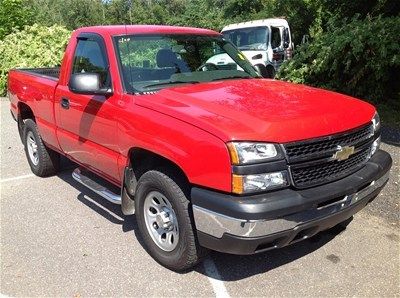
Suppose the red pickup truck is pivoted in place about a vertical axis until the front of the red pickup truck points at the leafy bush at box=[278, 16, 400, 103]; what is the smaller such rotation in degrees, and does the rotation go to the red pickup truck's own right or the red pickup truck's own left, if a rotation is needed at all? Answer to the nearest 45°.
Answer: approximately 90° to the red pickup truck's own left

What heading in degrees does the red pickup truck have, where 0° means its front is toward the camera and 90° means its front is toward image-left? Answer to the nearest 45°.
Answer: approximately 315°

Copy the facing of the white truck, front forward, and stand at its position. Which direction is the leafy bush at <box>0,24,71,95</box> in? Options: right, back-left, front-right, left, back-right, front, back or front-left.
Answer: front-right

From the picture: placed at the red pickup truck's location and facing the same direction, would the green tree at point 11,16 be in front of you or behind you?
behind

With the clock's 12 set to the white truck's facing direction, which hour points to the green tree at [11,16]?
The green tree is roughly at 2 o'clock from the white truck.

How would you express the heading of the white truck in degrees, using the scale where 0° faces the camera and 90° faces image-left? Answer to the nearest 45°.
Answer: approximately 45°

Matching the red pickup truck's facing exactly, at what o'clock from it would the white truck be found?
The white truck is roughly at 8 o'clock from the red pickup truck.

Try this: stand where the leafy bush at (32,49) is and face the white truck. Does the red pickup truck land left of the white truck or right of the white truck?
right

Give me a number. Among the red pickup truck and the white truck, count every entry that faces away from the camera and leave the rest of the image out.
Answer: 0

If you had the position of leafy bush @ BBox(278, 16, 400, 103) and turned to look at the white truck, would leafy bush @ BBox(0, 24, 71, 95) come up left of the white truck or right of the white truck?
left

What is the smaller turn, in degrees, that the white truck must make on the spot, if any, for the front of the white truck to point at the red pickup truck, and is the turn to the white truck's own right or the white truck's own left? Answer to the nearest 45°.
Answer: approximately 45° to the white truck's own left
